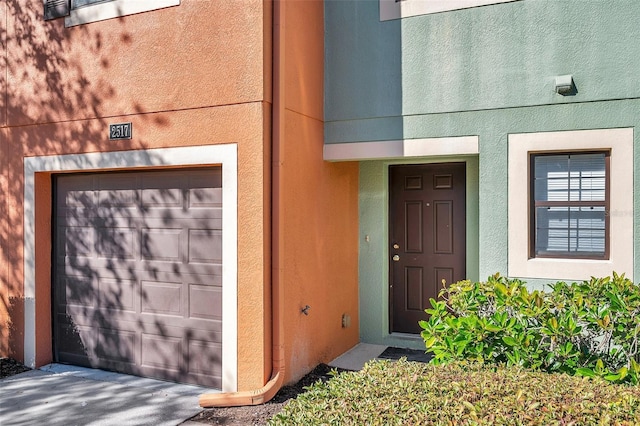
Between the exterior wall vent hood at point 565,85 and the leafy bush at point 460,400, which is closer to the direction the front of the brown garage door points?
the leafy bush

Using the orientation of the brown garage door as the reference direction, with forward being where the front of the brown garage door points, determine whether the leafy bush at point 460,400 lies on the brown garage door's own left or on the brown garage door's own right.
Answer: on the brown garage door's own left

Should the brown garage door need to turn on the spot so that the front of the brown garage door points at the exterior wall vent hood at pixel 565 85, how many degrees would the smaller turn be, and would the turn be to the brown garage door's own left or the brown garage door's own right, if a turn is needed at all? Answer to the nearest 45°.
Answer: approximately 90° to the brown garage door's own left

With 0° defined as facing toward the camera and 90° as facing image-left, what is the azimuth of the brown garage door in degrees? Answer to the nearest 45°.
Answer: approximately 45°

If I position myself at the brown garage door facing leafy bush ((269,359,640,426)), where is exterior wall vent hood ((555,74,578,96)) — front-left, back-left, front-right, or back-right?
front-left

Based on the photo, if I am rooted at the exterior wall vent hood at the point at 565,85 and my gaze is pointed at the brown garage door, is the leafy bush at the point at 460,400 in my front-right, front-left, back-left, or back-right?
front-left

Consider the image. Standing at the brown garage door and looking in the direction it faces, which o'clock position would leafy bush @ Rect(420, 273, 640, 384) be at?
The leafy bush is roughly at 9 o'clock from the brown garage door.
